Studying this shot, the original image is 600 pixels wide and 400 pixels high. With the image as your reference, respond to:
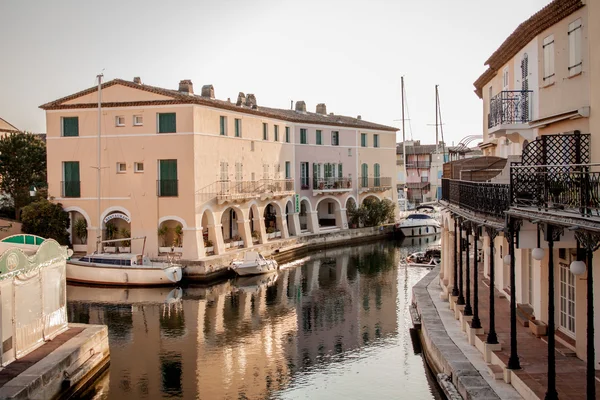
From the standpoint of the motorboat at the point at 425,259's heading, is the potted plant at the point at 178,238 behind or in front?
in front

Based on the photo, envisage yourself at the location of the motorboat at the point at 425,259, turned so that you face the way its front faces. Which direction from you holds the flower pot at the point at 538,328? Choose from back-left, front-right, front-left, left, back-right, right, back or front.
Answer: left

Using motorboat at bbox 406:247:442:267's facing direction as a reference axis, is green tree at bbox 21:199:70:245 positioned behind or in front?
in front

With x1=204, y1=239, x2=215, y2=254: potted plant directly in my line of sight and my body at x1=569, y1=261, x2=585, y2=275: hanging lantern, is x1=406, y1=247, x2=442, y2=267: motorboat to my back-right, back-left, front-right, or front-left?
front-right
